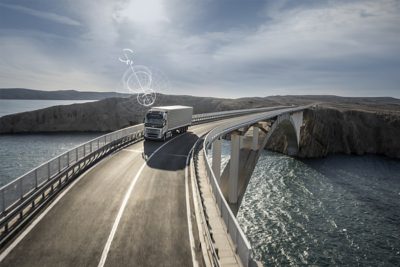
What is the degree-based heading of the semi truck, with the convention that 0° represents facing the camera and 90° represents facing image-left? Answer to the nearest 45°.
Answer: approximately 45°
